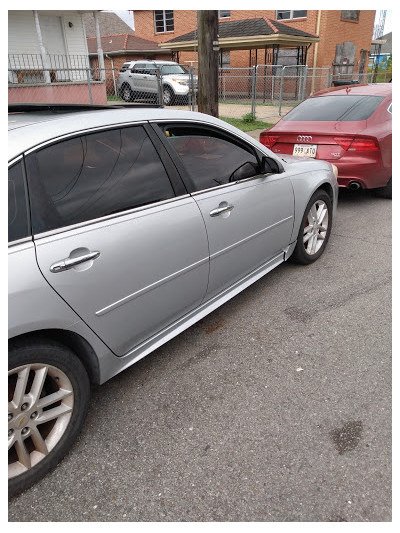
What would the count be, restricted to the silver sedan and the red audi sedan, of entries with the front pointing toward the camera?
0

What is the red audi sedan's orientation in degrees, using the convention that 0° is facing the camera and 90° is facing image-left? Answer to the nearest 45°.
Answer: approximately 225°

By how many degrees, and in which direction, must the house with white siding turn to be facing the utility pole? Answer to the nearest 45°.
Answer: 0° — it already faces it

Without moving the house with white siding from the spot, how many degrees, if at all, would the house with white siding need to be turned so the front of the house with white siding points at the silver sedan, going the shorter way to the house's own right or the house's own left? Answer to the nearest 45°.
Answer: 0° — it already faces it

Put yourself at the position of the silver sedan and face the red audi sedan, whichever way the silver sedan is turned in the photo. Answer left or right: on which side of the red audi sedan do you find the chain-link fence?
left

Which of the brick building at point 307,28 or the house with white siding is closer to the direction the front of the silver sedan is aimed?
the brick building

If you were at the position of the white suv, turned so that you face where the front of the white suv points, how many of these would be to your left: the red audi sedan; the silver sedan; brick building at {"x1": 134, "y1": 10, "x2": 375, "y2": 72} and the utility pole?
1

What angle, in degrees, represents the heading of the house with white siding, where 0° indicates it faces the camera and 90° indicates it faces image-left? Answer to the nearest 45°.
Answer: approximately 0°

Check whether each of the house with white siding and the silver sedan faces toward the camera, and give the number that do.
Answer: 1

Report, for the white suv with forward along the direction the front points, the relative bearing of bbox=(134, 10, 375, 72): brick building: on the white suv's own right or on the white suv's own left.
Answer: on the white suv's own left

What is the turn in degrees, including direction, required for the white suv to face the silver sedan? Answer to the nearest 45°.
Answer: approximately 45° to its right

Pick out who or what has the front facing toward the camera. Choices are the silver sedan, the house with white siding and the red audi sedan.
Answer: the house with white siding

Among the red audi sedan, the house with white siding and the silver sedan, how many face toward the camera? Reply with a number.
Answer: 1

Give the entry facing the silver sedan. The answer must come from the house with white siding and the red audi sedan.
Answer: the house with white siding

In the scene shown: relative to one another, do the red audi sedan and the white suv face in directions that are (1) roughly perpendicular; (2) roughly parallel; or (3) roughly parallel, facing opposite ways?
roughly perpendicular

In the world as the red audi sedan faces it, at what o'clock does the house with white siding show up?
The house with white siding is roughly at 9 o'clock from the red audi sedan.
